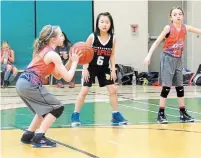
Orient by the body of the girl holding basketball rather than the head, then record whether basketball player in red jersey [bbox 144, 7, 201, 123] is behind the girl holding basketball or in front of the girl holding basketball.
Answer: in front

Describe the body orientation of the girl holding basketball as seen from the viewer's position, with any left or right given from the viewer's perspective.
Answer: facing to the right of the viewer
